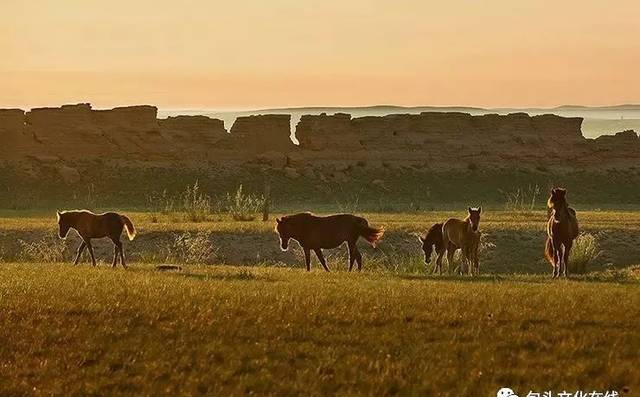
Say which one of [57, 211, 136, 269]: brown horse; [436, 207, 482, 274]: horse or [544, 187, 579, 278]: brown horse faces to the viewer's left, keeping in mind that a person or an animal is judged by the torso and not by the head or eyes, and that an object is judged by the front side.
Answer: [57, 211, 136, 269]: brown horse

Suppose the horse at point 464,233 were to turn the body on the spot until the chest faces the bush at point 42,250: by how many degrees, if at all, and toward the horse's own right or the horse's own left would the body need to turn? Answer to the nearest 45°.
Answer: approximately 135° to the horse's own right

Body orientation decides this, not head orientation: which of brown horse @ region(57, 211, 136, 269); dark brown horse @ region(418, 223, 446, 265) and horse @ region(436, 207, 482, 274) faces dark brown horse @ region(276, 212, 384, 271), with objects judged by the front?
dark brown horse @ region(418, 223, 446, 265)

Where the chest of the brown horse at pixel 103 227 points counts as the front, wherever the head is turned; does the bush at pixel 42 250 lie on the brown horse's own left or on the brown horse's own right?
on the brown horse's own right

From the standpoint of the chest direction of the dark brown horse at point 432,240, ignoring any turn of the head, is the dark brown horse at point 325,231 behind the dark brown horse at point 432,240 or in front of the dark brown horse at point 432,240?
in front

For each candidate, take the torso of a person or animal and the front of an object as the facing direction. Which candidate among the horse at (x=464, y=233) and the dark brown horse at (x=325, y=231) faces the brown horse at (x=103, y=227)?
the dark brown horse

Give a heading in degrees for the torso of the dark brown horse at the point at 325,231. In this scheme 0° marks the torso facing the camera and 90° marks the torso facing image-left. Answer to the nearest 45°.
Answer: approximately 90°

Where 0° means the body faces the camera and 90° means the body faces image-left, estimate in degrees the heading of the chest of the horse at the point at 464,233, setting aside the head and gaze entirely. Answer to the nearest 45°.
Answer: approximately 315°

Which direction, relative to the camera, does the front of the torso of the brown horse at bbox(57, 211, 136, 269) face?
to the viewer's left

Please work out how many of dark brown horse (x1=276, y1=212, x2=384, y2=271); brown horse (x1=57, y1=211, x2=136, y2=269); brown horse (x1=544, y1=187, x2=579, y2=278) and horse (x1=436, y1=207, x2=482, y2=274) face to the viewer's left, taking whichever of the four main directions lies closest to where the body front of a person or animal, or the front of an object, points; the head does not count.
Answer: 2

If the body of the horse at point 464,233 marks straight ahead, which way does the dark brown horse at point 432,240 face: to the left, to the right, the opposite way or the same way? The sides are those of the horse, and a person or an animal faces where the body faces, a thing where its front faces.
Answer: to the right

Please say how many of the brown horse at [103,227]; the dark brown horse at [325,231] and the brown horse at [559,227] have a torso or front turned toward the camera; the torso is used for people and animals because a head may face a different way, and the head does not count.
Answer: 1
